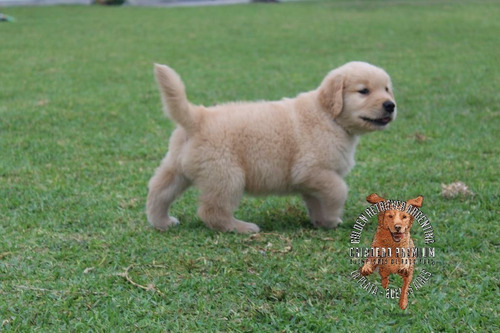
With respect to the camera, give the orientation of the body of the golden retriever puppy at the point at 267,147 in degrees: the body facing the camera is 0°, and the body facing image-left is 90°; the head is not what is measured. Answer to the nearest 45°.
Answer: approximately 270°
